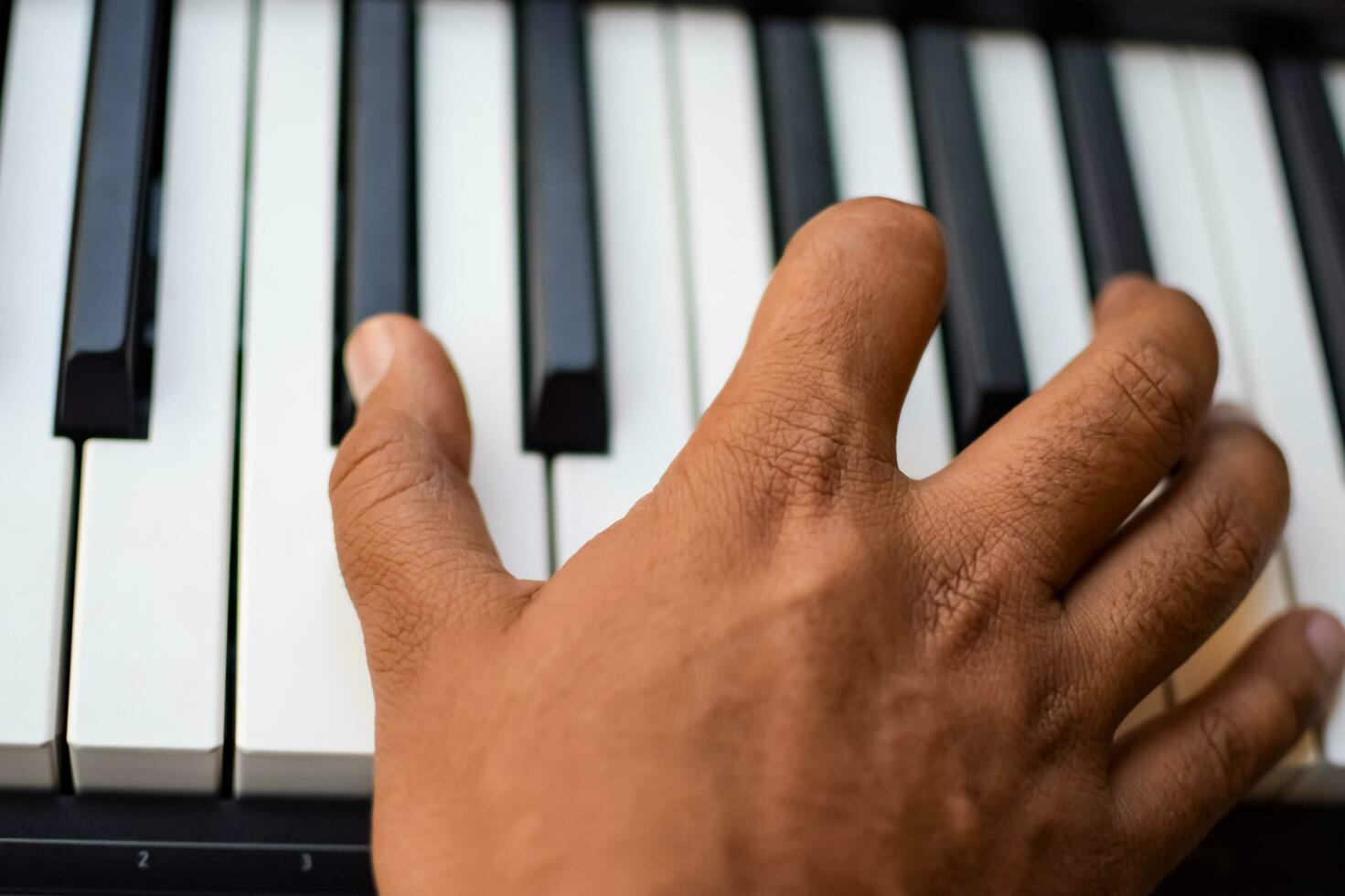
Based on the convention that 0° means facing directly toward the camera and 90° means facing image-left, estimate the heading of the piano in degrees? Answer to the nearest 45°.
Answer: approximately 0°
